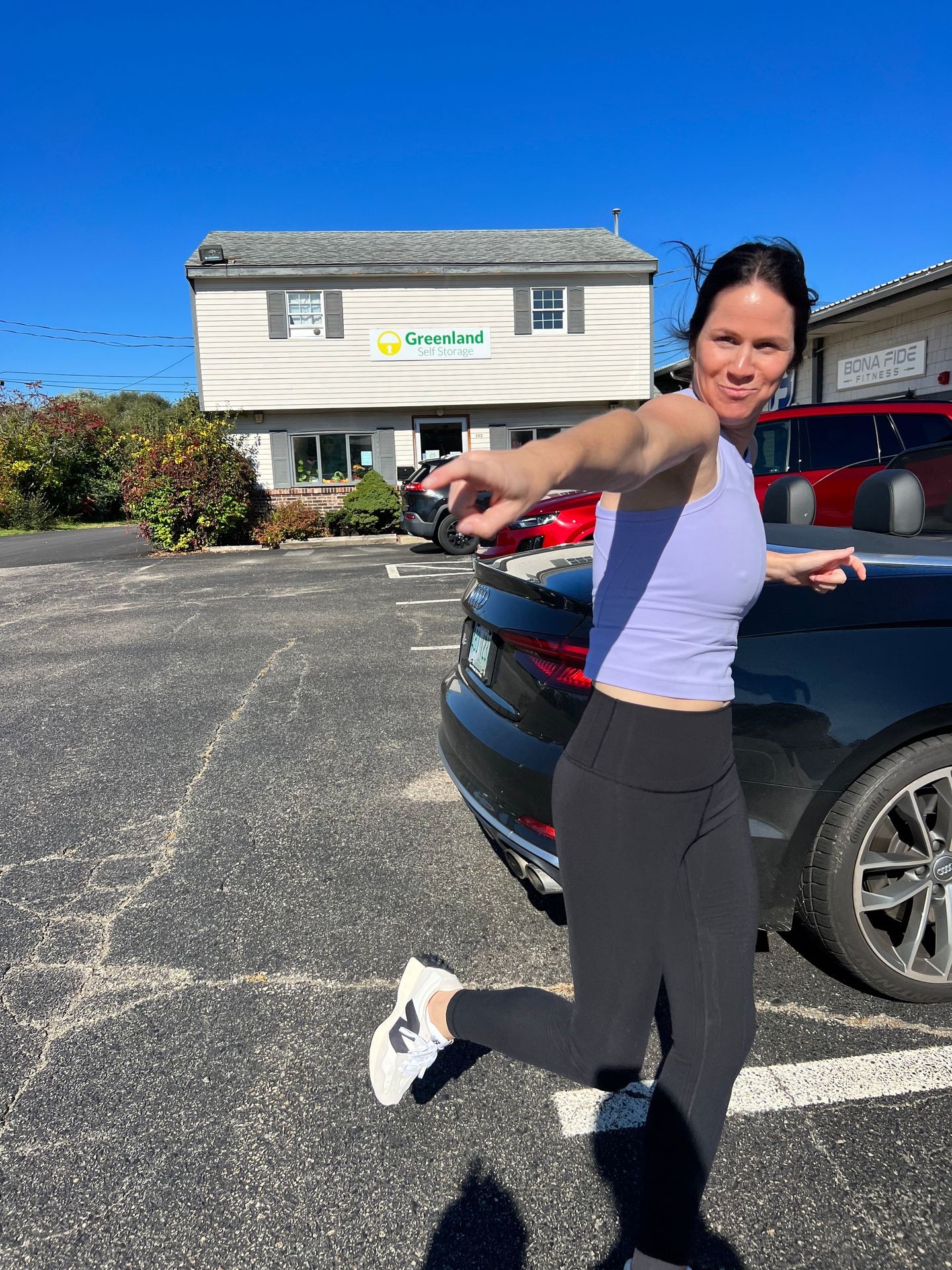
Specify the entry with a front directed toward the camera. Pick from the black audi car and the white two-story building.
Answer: the white two-story building

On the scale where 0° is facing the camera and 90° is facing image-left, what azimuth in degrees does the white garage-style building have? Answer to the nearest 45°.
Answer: approximately 45°

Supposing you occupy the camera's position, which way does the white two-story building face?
facing the viewer

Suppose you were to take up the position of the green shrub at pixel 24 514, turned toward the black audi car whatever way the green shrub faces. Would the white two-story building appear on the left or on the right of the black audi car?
left

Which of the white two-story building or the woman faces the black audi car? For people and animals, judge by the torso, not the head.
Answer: the white two-story building

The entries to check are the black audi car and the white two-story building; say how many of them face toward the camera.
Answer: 1

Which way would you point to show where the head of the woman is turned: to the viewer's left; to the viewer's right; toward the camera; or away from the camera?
toward the camera

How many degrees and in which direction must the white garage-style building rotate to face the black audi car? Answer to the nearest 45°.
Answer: approximately 45° to its left

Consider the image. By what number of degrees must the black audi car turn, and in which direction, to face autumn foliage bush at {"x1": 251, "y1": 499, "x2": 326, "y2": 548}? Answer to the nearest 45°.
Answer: approximately 90° to its left

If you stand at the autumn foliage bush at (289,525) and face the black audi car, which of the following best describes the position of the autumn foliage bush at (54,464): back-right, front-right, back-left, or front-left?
back-right

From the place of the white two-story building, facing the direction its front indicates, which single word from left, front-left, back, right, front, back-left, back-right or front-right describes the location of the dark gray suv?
front

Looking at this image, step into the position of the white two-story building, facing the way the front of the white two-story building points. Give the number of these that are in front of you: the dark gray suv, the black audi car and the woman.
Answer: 3

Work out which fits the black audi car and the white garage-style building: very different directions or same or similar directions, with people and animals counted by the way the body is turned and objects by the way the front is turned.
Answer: very different directions

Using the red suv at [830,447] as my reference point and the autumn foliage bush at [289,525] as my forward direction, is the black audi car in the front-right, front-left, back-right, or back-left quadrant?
back-left

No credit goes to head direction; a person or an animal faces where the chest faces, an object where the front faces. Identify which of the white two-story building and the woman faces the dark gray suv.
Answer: the white two-story building
